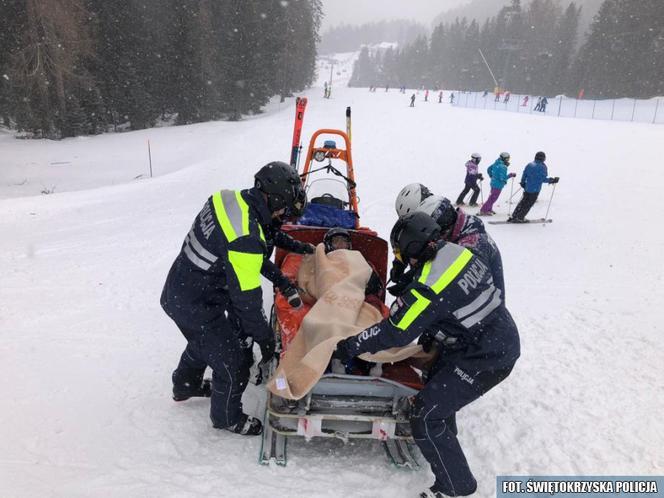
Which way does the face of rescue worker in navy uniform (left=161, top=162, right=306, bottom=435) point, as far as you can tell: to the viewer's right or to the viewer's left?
to the viewer's right

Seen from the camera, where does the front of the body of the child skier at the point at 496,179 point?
to the viewer's right

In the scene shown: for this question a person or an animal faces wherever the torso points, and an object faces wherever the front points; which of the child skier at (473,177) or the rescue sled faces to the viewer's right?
the child skier

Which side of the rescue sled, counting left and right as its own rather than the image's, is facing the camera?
back

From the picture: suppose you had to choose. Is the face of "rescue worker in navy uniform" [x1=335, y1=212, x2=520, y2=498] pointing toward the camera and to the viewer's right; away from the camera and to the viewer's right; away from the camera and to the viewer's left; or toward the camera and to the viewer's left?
away from the camera and to the viewer's left

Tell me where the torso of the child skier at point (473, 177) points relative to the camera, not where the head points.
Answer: to the viewer's right

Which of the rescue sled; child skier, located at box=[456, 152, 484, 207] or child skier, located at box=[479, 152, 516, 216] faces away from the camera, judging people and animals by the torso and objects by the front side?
the rescue sled

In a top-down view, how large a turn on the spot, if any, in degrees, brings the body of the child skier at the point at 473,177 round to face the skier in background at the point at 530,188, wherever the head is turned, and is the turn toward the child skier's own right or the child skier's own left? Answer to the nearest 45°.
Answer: approximately 45° to the child skier's own right

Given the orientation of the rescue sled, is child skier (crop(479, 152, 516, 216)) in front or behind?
in front

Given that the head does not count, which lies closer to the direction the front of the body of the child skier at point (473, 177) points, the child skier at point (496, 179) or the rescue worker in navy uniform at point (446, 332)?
the child skier

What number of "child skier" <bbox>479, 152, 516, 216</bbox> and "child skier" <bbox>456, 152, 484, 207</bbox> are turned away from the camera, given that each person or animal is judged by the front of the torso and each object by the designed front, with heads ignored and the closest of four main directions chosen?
0

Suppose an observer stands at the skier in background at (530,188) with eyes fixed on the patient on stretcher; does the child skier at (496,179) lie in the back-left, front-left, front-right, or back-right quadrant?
back-right
